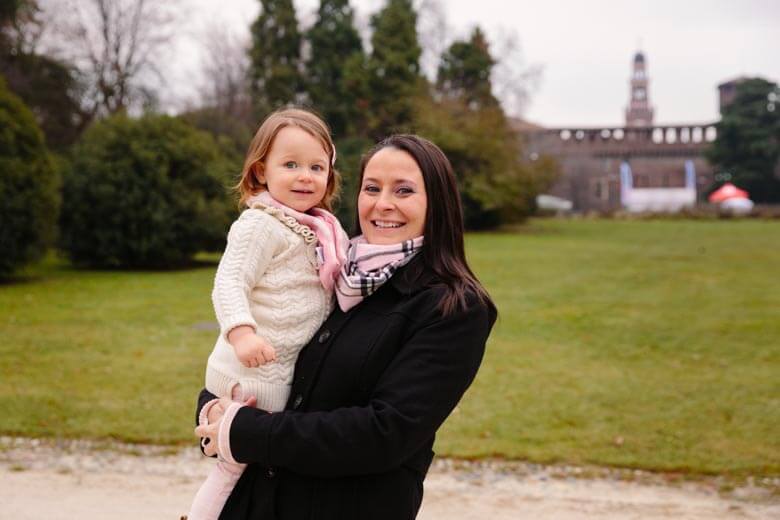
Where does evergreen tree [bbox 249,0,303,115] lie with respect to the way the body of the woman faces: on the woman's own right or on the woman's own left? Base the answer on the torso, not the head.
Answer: on the woman's own right

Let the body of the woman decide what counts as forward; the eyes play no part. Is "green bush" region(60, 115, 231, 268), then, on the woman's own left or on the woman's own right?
on the woman's own right

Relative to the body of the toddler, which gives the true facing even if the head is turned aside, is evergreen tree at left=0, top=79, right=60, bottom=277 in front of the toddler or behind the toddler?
behind

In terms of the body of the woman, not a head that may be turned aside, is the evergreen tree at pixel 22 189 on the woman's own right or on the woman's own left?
on the woman's own right

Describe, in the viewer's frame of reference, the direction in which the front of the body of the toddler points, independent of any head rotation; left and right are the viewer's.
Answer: facing the viewer and to the right of the viewer

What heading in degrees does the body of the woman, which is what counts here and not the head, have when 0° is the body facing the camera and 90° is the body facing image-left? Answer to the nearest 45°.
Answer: approximately 45°

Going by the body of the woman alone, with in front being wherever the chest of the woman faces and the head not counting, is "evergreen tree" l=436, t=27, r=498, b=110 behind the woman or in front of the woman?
behind

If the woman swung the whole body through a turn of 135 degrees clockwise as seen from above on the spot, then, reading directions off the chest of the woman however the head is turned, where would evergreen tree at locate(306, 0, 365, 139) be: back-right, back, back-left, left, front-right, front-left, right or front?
front

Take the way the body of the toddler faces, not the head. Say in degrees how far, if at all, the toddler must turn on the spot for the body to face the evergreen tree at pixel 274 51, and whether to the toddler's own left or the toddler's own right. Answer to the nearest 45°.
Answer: approximately 135° to the toddler's own left

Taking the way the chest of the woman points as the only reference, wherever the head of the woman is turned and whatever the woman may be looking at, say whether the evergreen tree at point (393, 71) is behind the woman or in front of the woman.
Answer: behind
